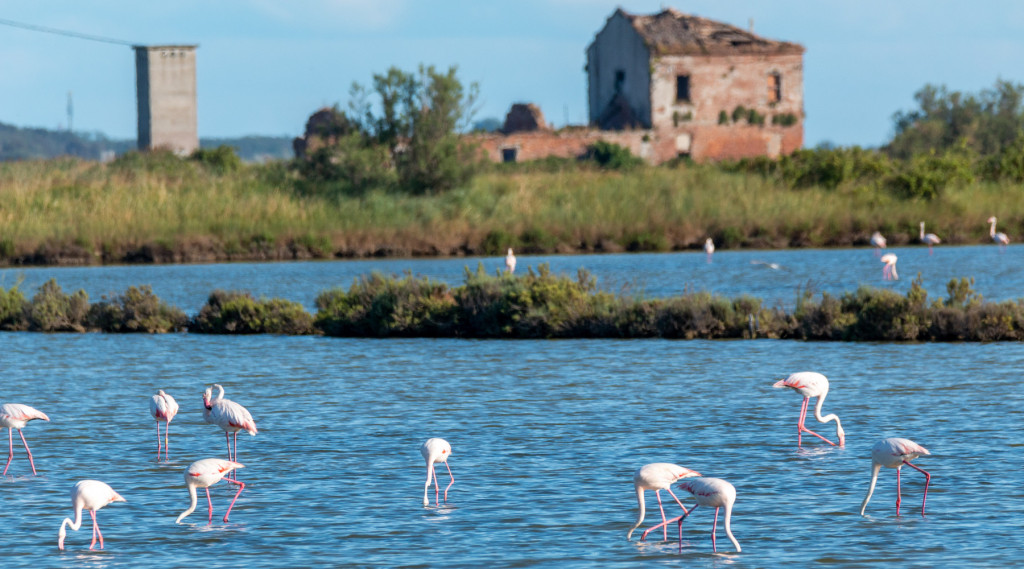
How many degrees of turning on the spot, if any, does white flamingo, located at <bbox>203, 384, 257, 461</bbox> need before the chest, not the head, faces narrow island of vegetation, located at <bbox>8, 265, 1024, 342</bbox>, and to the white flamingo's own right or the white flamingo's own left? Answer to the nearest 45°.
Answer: approximately 135° to the white flamingo's own right

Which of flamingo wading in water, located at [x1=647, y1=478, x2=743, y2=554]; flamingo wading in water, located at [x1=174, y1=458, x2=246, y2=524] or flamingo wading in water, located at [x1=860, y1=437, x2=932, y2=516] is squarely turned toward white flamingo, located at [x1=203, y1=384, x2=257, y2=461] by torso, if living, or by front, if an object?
flamingo wading in water, located at [x1=860, y1=437, x2=932, y2=516]

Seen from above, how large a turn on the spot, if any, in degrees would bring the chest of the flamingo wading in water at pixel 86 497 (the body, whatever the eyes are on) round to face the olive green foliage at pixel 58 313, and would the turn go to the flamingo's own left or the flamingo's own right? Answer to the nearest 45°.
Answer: approximately 90° to the flamingo's own right

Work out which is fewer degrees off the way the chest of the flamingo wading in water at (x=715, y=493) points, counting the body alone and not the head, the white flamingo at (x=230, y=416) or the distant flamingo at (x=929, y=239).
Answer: the distant flamingo

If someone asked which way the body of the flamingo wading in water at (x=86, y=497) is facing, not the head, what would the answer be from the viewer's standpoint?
to the viewer's left

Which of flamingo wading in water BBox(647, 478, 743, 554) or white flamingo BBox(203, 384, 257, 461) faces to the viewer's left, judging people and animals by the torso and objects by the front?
the white flamingo

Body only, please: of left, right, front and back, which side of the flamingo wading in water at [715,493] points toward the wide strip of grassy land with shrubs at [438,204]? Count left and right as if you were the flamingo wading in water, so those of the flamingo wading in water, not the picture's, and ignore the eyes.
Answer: left

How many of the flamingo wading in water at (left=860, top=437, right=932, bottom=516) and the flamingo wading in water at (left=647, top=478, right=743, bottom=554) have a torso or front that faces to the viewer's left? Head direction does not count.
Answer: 1

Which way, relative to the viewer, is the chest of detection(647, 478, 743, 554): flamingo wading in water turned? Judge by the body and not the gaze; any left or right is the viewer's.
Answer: facing to the right of the viewer

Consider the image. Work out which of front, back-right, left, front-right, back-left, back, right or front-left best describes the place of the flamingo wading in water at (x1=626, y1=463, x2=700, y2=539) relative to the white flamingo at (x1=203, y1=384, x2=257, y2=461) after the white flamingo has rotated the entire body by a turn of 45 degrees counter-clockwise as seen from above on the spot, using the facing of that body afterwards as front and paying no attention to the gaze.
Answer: left

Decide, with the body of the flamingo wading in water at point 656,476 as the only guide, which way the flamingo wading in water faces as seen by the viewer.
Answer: to the viewer's left

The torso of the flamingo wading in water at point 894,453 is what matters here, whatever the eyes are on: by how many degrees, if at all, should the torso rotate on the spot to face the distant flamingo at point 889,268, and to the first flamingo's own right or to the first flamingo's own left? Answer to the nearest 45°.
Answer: approximately 90° to the first flamingo's own right

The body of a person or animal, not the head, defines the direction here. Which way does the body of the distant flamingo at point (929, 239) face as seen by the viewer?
to the viewer's left

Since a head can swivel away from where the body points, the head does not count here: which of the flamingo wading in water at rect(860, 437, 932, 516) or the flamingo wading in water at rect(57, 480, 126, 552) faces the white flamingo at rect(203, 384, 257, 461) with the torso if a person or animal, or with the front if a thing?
the flamingo wading in water at rect(860, 437, 932, 516)

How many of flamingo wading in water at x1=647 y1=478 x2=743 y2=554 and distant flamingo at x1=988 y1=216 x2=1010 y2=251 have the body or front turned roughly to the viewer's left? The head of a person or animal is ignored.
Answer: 1

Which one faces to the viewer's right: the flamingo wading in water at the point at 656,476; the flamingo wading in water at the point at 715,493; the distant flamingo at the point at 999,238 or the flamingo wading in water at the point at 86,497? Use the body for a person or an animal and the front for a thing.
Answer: the flamingo wading in water at the point at 715,493
